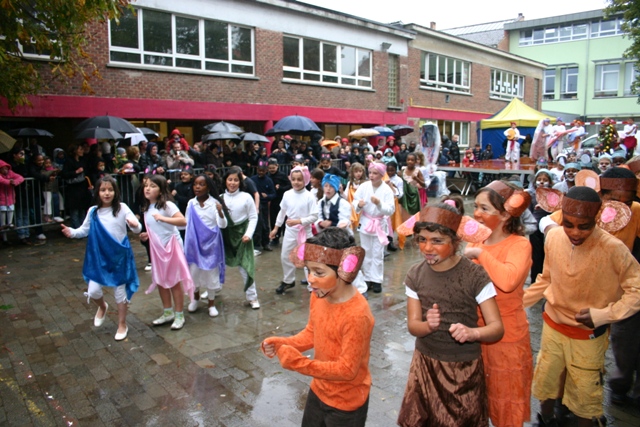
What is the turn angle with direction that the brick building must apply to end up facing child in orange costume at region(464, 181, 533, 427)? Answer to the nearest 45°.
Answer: approximately 45° to its right

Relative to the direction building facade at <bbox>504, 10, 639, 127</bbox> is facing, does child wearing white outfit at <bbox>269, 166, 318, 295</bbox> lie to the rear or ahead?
ahead

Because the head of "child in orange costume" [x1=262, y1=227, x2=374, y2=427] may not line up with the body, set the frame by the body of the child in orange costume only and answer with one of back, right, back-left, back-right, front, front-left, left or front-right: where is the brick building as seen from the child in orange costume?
back-right

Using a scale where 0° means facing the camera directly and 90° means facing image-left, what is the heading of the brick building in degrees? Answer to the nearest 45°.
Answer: approximately 315°

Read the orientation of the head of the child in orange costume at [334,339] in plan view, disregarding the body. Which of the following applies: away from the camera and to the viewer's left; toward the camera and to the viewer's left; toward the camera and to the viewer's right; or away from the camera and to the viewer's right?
toward the camera and to the viewer's left

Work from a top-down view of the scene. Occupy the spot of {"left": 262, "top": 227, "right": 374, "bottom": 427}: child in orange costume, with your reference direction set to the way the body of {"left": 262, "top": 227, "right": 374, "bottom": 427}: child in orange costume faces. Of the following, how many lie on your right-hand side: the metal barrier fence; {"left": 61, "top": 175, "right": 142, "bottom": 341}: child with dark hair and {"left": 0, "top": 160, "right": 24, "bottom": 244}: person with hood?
3

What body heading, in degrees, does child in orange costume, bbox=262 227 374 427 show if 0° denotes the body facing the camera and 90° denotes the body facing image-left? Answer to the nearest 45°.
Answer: approximately 45°

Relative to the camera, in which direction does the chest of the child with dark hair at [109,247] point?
toward the camera

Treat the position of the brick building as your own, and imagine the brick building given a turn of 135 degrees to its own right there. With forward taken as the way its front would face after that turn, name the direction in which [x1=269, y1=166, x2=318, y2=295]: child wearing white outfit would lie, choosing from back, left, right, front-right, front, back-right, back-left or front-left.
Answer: left

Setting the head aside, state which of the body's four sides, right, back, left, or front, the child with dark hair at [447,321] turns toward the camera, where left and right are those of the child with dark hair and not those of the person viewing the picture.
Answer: front
